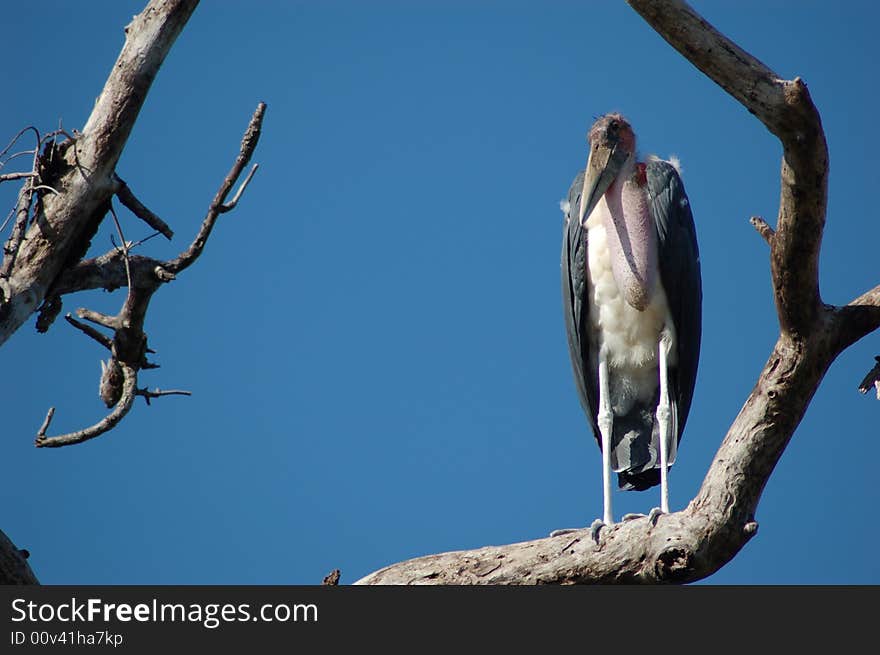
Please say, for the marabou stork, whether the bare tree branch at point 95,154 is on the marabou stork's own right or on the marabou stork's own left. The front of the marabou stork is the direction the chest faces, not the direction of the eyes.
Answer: on the marabou stork's own right

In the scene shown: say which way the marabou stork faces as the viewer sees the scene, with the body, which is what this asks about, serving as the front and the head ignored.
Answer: toward the camera

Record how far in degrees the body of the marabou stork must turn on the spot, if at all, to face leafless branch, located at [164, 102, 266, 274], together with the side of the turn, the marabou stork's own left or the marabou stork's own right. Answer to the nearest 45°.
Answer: approximately 45° to the marabou stork's own right

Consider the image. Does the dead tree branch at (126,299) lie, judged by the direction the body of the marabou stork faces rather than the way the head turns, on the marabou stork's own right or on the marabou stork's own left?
on the marabou stork's own right
